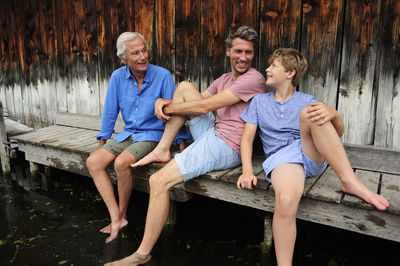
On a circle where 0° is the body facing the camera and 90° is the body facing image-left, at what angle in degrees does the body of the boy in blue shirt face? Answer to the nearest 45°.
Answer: approximately 0°

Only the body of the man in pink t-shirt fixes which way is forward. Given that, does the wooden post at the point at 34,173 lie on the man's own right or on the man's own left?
on the man's own right

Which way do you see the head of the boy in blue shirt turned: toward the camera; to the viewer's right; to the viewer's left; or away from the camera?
to the viewer's left

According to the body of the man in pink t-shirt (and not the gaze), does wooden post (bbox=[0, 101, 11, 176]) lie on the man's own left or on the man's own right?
on the man's own right

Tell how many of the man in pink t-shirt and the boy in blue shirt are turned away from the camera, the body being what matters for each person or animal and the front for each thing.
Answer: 0

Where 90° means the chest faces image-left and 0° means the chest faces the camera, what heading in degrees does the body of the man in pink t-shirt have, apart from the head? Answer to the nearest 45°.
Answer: approximately 45°
